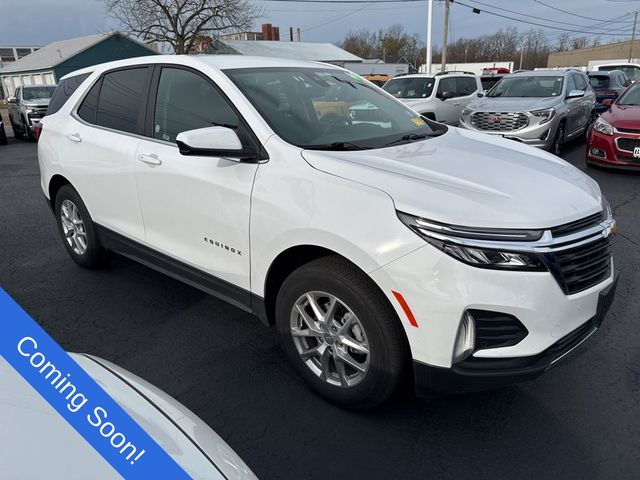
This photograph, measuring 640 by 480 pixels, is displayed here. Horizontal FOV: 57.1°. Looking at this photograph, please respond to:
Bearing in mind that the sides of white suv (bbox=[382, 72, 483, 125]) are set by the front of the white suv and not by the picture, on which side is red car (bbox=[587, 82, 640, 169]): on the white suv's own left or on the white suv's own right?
on the white suv's own left

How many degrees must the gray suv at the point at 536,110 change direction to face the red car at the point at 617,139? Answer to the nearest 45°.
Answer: approximately 90° to its left

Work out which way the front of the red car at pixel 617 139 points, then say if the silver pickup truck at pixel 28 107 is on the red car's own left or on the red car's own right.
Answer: on the red car's own right

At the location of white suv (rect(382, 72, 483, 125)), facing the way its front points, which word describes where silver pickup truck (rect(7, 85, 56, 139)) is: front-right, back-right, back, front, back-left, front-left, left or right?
front-right

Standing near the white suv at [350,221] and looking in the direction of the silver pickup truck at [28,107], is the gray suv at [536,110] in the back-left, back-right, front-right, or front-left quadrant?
front-right

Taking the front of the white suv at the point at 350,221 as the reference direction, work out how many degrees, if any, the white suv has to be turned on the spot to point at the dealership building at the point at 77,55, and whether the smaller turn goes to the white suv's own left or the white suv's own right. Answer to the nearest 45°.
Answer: approximately 180°

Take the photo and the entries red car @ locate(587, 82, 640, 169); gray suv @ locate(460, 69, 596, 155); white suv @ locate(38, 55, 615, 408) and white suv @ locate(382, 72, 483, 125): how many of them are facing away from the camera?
0

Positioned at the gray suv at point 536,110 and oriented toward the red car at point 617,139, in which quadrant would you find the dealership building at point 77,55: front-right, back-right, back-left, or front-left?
back-right

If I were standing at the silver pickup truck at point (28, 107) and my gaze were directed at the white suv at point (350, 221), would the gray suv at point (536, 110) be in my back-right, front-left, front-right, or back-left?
front-left

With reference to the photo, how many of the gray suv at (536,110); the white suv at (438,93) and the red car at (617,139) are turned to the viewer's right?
0

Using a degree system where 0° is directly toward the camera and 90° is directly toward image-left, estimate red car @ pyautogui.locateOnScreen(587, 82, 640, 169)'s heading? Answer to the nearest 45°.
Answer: approximately 45°

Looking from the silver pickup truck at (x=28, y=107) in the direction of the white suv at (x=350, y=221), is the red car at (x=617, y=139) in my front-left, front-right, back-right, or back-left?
front-left

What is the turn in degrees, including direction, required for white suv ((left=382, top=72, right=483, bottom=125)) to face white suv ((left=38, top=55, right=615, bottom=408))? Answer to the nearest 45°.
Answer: approximately 45° to its left

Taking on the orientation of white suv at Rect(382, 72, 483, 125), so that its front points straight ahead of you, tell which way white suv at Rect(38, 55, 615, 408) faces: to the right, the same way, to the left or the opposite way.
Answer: to the left

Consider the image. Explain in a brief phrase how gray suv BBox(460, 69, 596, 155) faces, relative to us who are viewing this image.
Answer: facing the viewer and to the left of the viewer

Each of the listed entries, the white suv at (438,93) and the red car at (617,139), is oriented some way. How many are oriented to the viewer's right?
0
